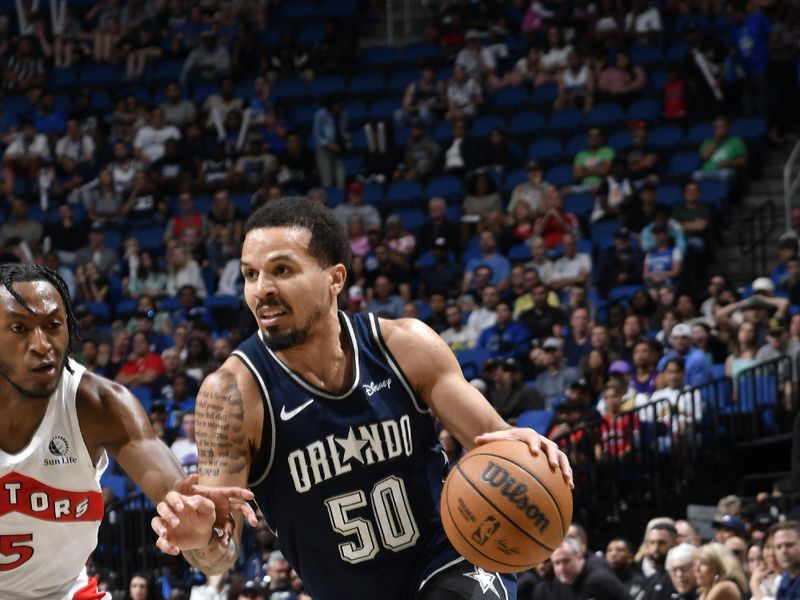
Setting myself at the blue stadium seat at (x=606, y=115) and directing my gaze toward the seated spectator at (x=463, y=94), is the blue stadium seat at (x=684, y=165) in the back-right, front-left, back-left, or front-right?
back-left

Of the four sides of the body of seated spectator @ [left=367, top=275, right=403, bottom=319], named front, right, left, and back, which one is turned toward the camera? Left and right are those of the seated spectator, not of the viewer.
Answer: front

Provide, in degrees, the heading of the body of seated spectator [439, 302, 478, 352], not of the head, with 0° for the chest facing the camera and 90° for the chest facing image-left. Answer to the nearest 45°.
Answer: approximately 45°

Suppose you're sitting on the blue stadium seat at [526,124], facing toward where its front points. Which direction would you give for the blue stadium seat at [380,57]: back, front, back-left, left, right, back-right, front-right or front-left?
right

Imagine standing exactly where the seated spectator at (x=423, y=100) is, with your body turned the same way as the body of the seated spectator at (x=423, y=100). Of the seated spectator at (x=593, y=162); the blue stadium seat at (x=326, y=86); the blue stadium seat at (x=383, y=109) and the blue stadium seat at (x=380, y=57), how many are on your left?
1

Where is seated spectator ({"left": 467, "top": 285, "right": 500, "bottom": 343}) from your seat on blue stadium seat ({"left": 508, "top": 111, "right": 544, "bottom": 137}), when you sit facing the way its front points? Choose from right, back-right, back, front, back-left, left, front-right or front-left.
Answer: front-left

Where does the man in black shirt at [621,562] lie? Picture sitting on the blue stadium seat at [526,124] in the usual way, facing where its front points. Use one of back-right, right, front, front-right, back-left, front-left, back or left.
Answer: front-left

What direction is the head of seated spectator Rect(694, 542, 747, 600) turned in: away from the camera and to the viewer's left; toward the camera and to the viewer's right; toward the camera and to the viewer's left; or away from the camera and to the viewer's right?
toward the camera and to the viewer's left

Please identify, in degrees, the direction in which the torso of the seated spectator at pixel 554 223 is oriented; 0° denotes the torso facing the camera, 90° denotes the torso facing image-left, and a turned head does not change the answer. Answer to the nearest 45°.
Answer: approximately 45°

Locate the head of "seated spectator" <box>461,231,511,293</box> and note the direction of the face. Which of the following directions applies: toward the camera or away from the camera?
toward the camera

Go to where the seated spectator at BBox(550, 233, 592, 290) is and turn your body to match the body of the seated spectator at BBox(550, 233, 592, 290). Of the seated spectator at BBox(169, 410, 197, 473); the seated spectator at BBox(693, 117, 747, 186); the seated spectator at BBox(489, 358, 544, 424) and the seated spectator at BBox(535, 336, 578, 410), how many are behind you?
1

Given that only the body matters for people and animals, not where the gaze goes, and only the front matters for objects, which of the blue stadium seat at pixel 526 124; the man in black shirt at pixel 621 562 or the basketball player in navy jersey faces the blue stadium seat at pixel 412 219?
the blue stadium seat at pixel 526 124

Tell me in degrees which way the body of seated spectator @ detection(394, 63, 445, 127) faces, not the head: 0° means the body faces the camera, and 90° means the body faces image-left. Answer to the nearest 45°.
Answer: approximately 45°

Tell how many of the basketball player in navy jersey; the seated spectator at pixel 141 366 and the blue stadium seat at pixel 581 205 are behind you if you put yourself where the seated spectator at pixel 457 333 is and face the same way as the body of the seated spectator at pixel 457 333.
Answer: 1

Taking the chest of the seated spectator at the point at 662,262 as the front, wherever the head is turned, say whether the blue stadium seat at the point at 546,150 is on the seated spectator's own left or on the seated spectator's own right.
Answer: on the seated spectator's own right

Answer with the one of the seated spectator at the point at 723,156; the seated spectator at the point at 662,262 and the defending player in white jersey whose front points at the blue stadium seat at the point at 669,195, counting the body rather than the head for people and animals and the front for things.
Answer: the seated spectator at the point at 723,156

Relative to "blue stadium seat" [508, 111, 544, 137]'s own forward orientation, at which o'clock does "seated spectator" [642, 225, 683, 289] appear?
The seated spectator is roughly at 10 o'clock from the blue stadium seat.

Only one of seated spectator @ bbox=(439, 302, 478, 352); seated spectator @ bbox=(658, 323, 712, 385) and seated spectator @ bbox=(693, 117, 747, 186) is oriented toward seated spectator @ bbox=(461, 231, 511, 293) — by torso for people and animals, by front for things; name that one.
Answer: seated spectator @ bbox=(693, 117, 747, 186)
